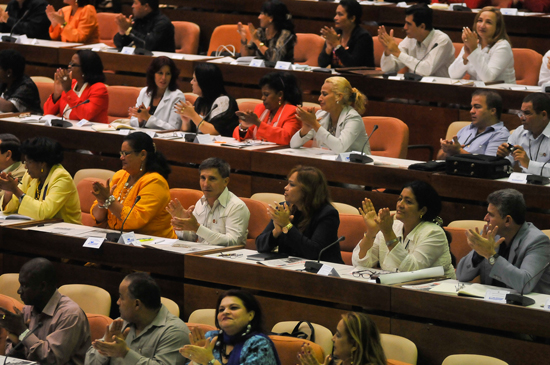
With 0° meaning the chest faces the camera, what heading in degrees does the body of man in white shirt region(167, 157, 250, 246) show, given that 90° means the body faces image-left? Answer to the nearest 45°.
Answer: approximately 45°

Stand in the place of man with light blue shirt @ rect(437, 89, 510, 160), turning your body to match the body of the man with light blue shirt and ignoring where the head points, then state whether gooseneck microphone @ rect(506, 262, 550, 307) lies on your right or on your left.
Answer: on your left

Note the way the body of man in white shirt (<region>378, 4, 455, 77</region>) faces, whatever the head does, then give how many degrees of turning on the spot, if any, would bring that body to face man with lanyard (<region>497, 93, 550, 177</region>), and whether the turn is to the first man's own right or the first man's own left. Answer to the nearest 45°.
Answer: approximately 90° to the first man's own left

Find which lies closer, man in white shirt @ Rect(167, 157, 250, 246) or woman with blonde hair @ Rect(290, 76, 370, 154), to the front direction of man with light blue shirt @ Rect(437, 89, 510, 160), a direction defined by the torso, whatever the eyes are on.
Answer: the man in white shirt

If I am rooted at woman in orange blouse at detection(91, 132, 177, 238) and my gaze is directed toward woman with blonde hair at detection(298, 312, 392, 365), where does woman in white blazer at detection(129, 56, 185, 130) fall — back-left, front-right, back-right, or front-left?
back-left

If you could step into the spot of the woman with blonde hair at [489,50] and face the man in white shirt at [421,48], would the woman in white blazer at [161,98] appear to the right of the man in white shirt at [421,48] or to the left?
left

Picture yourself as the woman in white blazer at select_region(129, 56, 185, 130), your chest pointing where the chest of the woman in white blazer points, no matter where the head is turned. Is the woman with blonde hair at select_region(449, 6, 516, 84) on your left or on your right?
on your left

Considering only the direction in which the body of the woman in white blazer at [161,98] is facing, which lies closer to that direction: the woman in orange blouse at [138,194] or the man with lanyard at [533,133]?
the woman in orange blouse
